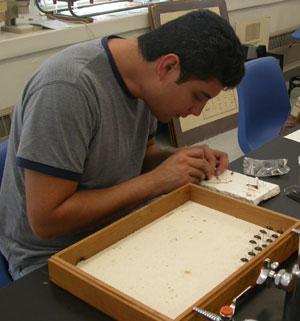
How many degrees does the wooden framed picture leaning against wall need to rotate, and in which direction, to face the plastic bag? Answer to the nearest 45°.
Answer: approximately 45° to its right

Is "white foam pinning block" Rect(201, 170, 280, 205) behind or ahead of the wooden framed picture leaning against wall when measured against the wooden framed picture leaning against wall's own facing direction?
ahead

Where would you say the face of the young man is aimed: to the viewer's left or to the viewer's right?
to the viewer's right

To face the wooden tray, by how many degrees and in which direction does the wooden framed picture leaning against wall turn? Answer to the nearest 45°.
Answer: approximately 45° to its right

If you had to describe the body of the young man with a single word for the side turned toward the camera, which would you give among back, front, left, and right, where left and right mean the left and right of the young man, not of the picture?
right

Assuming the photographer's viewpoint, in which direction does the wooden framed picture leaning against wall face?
facing the viewer and to the right of the viewer

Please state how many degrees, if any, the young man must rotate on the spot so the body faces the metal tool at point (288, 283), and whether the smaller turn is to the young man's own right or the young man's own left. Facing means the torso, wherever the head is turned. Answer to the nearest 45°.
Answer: approximately 45° to the young man's own right
